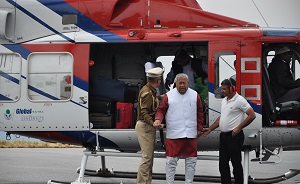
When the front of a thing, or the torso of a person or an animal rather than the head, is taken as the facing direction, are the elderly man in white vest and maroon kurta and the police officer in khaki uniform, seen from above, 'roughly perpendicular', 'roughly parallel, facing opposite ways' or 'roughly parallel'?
roughly perpendicular

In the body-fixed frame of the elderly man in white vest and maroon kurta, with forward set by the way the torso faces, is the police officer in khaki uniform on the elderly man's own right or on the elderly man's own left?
on the elderly man's own right

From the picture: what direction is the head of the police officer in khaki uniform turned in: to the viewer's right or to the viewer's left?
to the viewer's right

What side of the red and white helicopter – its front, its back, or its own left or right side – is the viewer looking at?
right

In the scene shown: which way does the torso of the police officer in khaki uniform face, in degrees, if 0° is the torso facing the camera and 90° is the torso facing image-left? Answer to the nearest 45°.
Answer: approximately 270°

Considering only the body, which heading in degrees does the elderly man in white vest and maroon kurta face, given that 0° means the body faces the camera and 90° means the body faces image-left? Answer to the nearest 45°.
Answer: approximately 0°

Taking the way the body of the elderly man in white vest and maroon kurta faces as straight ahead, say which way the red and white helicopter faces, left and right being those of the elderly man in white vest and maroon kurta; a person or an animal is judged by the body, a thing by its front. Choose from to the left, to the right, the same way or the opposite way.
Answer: to the left
